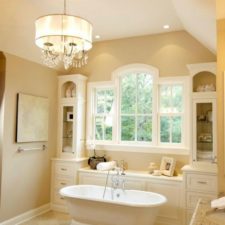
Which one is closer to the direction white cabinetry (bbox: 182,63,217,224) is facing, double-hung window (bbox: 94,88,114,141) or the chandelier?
the chandelier

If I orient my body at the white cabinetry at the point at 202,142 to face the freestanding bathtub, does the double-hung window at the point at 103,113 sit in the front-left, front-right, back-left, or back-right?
front-right

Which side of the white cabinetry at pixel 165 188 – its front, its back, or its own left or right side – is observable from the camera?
front

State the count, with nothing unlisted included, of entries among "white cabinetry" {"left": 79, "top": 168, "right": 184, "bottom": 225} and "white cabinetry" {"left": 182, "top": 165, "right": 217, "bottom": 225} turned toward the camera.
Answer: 2

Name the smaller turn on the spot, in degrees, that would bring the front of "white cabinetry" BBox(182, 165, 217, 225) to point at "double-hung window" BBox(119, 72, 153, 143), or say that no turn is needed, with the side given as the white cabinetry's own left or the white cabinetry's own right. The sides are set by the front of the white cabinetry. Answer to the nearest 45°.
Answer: approximately 135° to the white cabinetry's own right

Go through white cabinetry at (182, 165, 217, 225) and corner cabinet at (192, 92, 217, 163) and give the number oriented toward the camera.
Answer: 2

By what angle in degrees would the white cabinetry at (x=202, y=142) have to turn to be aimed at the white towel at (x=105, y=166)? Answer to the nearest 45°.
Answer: approximately 90° to its right

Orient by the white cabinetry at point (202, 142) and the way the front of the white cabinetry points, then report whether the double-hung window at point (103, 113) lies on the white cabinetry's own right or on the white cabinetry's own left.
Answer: on the white cabinetry's own right

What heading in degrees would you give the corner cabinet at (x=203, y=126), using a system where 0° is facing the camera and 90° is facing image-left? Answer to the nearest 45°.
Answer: approximately 0°

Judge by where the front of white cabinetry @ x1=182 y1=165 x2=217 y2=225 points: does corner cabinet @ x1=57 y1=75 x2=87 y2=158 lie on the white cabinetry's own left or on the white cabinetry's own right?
on the white cabinetry's own right

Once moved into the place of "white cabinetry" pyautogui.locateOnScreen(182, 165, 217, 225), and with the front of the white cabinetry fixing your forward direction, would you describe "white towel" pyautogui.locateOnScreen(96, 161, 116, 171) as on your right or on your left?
on your right

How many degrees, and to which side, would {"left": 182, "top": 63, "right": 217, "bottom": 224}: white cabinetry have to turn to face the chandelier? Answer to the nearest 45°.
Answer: approximately 45° to its right

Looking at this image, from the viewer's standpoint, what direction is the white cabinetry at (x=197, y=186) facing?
toward the camera
